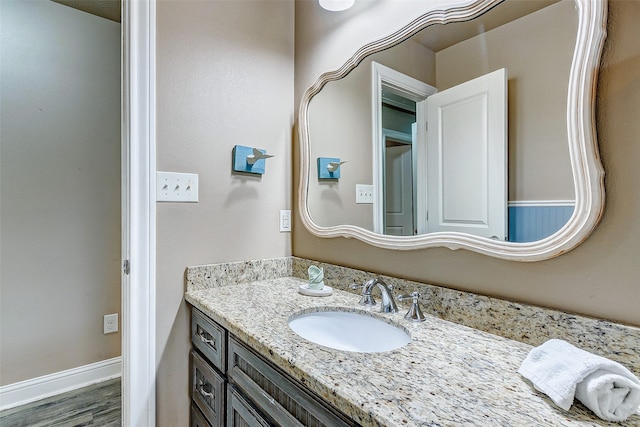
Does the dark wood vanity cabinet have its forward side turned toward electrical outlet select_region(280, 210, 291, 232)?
no

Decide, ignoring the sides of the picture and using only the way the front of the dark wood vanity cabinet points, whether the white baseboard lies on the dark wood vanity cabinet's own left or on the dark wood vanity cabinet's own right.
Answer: on the dark wood vanity cabinet's own right

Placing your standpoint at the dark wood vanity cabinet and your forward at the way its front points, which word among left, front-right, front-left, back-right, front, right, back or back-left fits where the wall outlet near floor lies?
right
